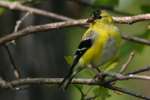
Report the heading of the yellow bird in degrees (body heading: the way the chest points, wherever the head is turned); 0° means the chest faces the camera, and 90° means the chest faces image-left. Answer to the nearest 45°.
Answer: approximately 315°

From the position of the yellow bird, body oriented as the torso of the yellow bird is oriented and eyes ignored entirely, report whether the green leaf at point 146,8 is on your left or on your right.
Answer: on your left

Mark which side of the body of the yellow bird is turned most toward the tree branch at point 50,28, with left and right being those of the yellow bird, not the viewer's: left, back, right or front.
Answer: back

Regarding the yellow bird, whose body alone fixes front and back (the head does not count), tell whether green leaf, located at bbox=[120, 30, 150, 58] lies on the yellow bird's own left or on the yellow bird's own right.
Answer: on the yellow bird's own left

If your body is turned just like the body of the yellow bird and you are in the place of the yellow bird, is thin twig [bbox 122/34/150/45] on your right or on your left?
on your left
